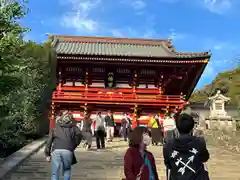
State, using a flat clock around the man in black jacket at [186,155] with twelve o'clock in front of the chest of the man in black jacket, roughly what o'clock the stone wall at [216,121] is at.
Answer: The stone wall is roughly at 12 o'clock from the man in black jacket.

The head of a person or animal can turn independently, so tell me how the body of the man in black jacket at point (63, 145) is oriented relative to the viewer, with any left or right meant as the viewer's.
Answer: facing away from the viewer

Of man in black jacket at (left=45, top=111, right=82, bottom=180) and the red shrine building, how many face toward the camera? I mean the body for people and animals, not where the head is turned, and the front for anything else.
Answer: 1

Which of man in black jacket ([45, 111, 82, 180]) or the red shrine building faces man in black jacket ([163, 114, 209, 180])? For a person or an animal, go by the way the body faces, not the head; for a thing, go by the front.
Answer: the red shrine building

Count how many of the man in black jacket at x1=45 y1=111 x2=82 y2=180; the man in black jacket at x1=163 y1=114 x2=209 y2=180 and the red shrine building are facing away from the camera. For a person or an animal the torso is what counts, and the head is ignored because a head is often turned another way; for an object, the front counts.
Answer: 2

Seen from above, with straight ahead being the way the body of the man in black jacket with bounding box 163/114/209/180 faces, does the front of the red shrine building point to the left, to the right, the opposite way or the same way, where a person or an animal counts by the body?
the opposite way

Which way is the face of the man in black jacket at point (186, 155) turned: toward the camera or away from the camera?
away from the camera

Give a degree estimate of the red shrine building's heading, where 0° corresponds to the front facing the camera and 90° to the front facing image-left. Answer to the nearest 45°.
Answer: approximately 0°

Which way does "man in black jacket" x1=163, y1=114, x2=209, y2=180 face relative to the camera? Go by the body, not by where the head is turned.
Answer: away from the camera
